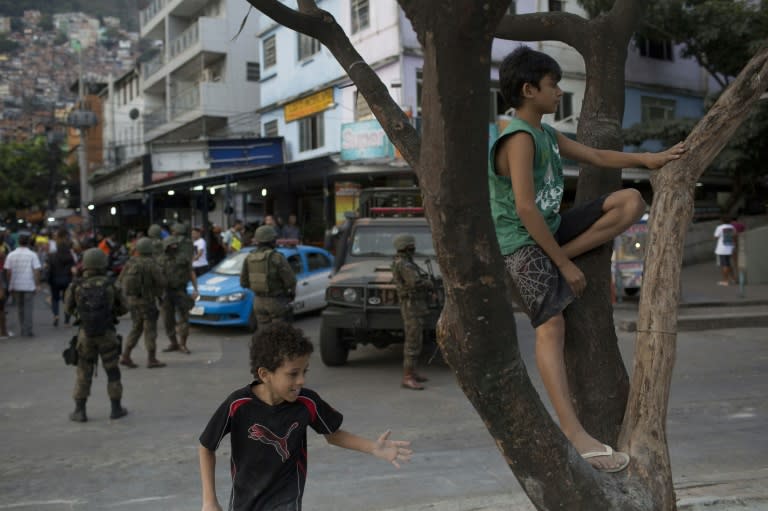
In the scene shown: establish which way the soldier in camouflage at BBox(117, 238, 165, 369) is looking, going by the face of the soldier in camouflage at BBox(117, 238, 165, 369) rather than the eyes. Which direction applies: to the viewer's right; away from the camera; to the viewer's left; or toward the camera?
away from the camera

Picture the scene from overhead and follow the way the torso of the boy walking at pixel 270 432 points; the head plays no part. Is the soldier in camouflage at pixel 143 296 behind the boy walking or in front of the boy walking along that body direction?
behind

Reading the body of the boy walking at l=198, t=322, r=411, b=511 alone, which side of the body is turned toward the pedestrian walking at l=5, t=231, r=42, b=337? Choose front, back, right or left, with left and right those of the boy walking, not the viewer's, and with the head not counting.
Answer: back

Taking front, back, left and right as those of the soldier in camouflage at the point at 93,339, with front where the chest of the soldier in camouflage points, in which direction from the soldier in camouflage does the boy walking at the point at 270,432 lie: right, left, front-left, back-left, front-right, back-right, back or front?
back

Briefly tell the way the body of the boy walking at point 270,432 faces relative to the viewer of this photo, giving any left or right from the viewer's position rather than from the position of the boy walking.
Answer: facing the viewer and to the right of the viewer

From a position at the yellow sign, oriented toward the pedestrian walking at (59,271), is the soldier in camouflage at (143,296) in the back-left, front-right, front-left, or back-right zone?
front-left

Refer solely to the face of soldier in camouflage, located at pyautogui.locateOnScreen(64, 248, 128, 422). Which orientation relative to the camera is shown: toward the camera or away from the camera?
away from the camera

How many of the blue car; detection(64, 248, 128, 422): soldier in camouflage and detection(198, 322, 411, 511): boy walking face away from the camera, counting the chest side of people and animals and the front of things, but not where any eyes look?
1

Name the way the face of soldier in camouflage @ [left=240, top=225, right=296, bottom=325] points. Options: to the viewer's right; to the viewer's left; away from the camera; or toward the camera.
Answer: away from the camera

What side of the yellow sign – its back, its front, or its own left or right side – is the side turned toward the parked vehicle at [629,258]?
left
